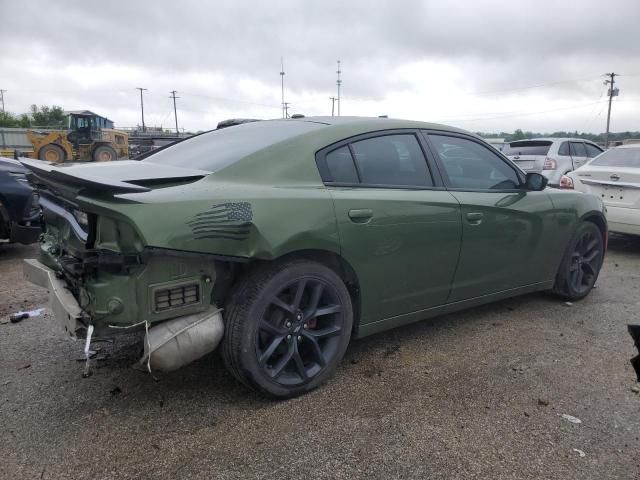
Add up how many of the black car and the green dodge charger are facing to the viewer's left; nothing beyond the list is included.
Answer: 0

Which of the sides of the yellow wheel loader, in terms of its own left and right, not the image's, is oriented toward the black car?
left

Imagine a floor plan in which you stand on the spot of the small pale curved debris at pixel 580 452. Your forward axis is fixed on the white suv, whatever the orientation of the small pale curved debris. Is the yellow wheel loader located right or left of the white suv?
left

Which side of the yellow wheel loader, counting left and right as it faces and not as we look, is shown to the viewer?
left

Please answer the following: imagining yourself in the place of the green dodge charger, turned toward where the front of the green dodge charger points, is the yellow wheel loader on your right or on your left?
on your left

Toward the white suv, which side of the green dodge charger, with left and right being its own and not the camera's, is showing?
front

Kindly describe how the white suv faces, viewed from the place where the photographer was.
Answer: facing away from the viewer and to the right of the viewer

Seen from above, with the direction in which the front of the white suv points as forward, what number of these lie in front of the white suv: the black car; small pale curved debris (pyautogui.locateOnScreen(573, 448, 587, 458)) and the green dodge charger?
0

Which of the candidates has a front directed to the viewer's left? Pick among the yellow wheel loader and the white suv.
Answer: the yellow wheel loader

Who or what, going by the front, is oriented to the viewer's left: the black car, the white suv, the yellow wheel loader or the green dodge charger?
the yellow wheel loader

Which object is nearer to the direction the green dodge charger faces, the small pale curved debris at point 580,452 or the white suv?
the white suv

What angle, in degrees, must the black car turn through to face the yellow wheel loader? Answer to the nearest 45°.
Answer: approximately 135° to its left

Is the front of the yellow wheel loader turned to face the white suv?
no

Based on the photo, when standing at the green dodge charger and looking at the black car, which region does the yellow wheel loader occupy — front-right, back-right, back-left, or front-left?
front-right

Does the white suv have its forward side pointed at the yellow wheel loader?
no
